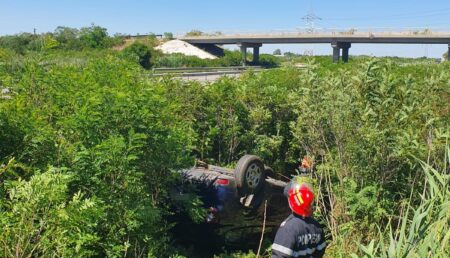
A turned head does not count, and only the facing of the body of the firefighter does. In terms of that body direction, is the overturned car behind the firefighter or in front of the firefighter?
in front

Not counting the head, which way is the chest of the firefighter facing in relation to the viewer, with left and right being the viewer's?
facing away from the viewer and to the left of the viewer
